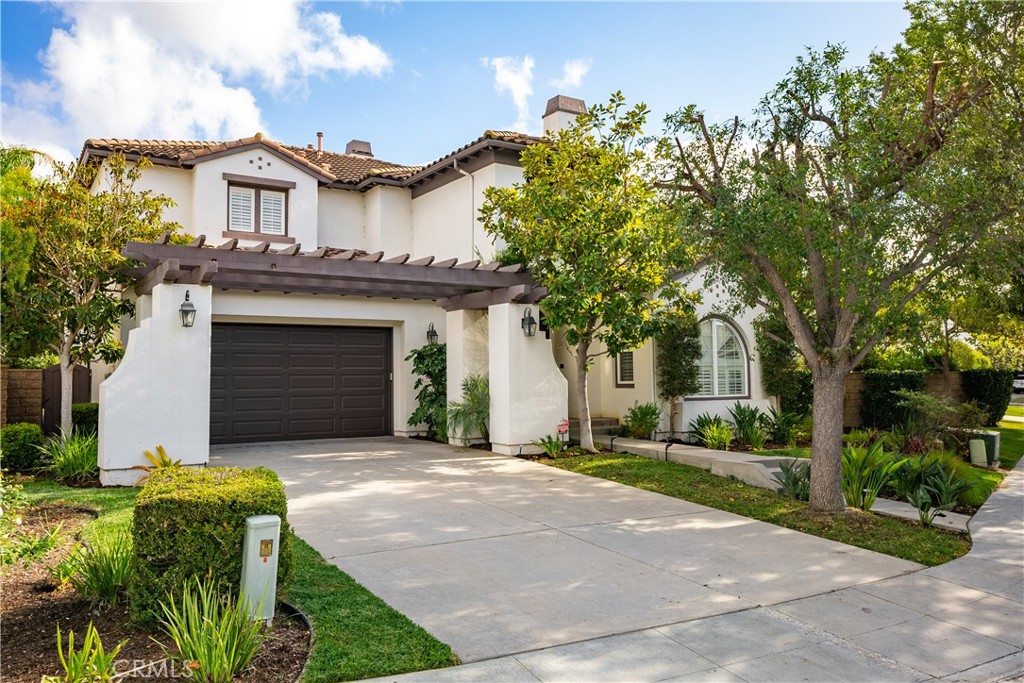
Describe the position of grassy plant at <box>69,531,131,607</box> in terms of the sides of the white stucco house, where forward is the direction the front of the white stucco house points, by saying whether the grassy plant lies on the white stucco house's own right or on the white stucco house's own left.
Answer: on the white stucco house's own right

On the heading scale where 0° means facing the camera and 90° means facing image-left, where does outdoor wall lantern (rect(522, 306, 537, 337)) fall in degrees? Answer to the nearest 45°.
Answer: approximately 315°

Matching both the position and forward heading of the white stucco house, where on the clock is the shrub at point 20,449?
The shrub is roughly at 3 o'clock from the white stucco house.

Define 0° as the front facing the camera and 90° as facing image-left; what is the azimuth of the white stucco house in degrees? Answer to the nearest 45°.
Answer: approximately 315°

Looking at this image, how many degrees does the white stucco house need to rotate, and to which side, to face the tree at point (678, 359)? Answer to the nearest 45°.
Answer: approximately 45° to its left

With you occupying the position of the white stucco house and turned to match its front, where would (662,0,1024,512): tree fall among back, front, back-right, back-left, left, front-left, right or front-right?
front

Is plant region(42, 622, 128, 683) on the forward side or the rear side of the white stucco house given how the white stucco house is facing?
on the forward side

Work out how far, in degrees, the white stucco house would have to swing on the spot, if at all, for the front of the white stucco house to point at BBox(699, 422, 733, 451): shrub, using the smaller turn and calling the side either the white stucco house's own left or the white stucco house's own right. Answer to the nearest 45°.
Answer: approximately 45° to the white stucco house's own left

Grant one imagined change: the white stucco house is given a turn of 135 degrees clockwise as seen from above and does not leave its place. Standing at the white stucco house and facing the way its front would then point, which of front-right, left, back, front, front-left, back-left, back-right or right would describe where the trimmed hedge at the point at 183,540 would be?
left

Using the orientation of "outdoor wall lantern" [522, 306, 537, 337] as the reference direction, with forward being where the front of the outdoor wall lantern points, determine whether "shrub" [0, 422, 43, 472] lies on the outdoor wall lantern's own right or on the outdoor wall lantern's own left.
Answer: on the outdoor wall lantern's own right
